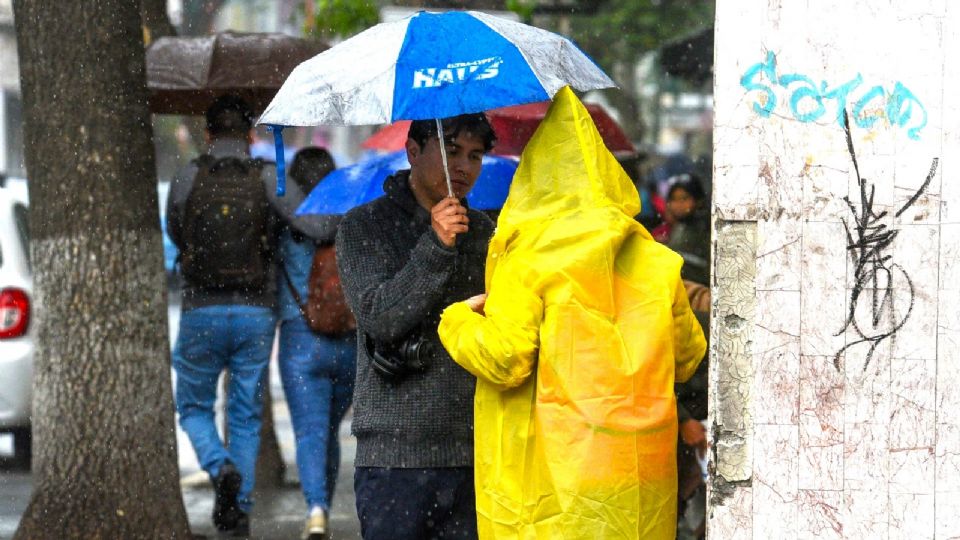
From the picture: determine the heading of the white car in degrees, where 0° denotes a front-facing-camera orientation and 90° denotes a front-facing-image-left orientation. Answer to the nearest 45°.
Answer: approximately 180°

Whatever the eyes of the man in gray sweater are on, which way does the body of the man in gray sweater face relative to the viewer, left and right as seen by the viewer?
facing the viewer and to the right of the viewer

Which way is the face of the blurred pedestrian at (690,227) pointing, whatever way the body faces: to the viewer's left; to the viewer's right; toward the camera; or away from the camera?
toward the camera

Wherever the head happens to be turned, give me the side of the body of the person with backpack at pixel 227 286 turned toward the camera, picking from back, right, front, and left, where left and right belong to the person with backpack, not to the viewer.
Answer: back

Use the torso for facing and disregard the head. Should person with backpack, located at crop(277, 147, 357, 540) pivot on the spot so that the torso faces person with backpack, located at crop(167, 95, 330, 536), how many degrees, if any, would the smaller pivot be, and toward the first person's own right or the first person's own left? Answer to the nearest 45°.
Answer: approximately 90° to the first person's own left

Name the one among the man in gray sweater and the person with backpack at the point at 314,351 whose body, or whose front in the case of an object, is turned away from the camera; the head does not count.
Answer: the person with backpack

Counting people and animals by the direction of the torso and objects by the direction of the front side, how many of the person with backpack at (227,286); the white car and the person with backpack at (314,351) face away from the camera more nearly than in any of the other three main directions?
3

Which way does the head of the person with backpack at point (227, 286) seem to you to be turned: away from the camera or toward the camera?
away from the camera

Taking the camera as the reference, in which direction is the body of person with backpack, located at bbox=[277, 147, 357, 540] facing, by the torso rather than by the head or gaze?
away from the camera

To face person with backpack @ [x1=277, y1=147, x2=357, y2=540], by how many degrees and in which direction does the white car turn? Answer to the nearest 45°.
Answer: approximately 135° to its right

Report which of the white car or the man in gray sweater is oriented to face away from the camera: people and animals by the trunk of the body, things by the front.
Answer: the white car

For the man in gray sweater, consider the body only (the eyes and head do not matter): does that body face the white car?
no

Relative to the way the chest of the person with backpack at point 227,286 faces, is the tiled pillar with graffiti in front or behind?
behind

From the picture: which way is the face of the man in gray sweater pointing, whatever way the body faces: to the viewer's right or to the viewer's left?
to the viewer's right

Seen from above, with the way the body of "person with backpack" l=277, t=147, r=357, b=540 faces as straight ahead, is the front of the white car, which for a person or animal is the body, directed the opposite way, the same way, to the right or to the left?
the same way

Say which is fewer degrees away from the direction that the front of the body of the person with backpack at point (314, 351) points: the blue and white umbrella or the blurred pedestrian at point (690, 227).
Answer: the blurred pedestrian
